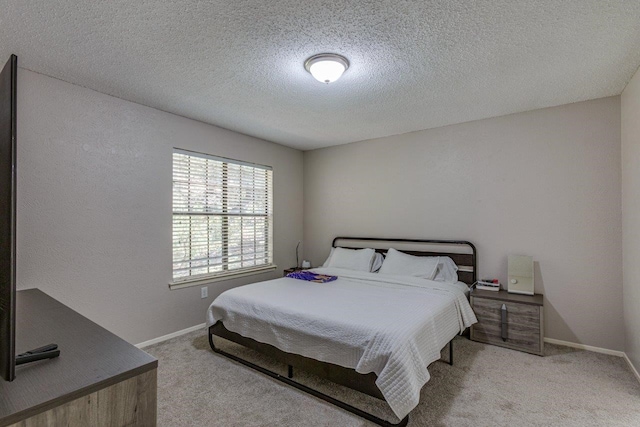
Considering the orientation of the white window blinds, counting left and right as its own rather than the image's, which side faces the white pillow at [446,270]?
front

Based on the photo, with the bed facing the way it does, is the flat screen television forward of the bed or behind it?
forward

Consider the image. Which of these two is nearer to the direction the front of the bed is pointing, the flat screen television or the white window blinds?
the flat screen television

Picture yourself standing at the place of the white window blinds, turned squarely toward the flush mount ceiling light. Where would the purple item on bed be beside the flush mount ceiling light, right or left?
left

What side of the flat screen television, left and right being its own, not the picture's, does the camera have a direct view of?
right

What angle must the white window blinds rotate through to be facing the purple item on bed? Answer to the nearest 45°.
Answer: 0° — it already faces it

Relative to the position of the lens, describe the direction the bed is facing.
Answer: facing the viewer and to the left of the viewer

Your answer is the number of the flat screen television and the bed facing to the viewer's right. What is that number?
1

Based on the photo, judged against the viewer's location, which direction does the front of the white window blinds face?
facing the viewer and to the right of the viewer

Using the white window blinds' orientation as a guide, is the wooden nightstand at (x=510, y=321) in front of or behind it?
in front

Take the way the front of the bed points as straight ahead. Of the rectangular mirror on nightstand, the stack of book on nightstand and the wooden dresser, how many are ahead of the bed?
1
